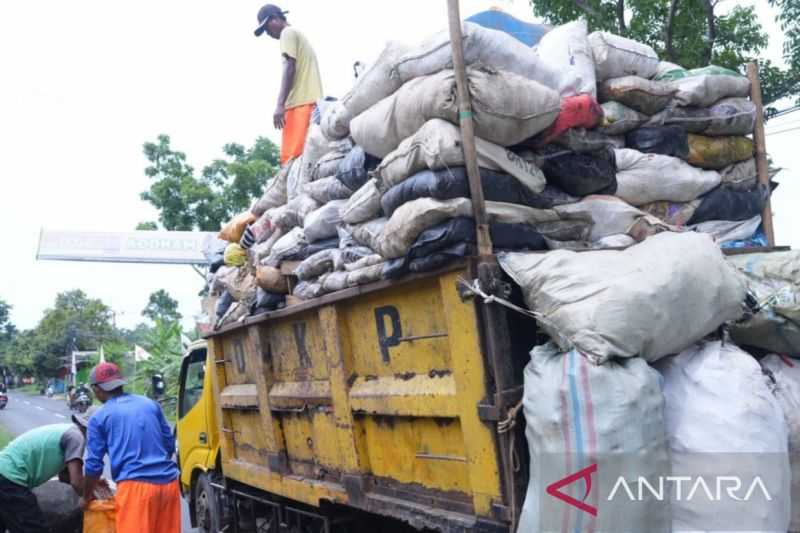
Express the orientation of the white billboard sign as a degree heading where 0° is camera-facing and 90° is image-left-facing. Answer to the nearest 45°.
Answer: approximately 0°

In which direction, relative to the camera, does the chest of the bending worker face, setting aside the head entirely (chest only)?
to the viewer's right

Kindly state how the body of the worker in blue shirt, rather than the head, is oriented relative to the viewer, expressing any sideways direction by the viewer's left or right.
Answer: facing away from the viewer and to the left of the viewer

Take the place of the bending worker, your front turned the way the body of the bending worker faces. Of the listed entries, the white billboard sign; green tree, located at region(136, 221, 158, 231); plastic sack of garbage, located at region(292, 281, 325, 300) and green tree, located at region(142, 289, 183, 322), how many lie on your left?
3

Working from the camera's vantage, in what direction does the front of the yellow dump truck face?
facing away from the viewer and to the left of the viewer
